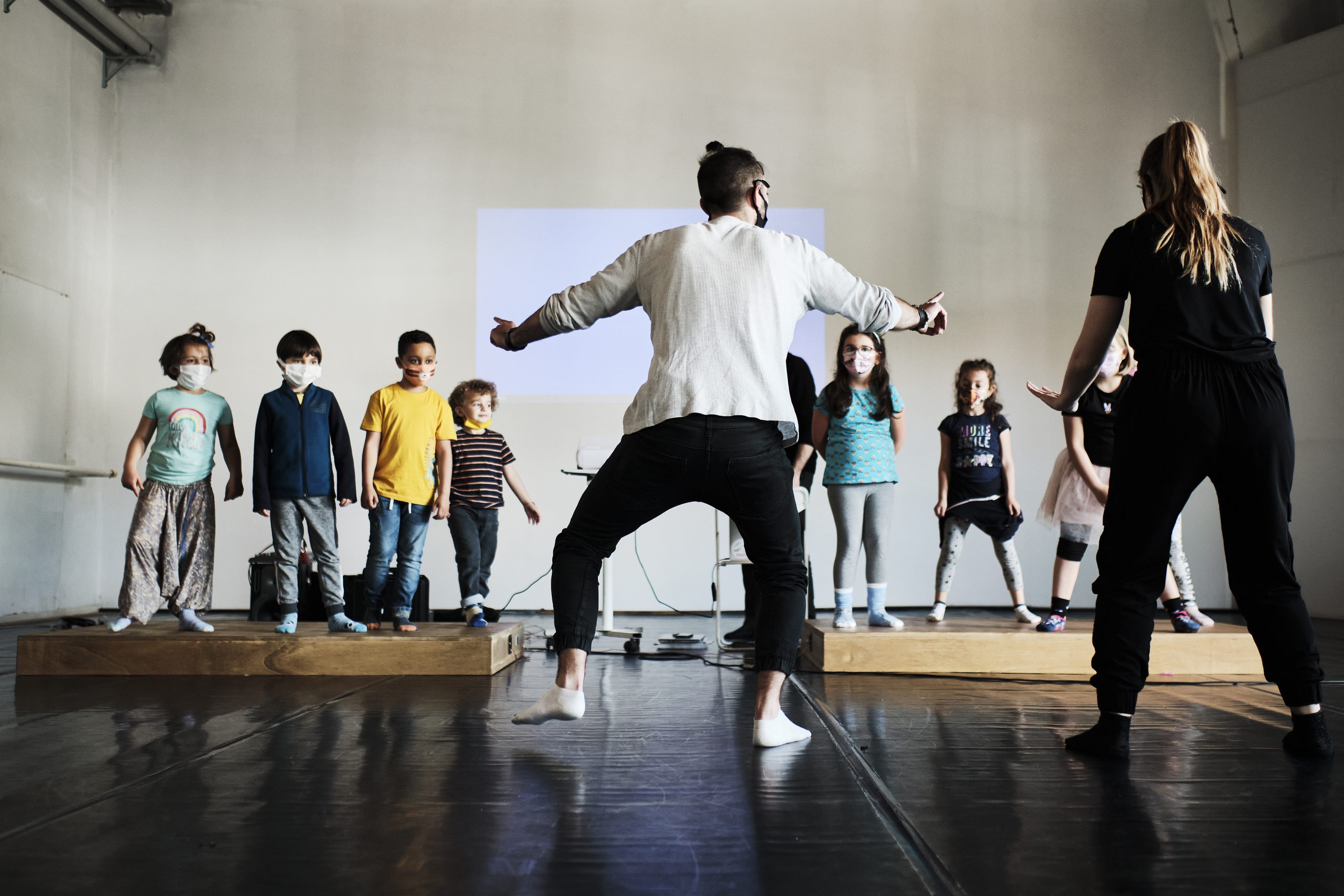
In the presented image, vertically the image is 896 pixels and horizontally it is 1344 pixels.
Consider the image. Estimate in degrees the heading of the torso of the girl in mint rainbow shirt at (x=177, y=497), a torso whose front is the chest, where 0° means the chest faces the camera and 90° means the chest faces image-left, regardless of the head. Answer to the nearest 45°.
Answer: approximately 0°

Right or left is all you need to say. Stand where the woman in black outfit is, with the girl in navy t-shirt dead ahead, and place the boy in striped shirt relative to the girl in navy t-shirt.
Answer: left

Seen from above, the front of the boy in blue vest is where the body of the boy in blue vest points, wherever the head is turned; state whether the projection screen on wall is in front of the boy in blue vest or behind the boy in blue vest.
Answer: behind

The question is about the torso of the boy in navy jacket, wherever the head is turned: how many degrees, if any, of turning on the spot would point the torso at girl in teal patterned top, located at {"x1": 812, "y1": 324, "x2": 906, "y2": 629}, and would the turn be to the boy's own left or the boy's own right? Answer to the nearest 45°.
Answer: approximately 90° to the boy's own left

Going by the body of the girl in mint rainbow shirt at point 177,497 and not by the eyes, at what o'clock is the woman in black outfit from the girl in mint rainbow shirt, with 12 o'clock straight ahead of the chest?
The woman in black outfit is roughly at 11 o'clock from the girl in mint rainbow shirt.

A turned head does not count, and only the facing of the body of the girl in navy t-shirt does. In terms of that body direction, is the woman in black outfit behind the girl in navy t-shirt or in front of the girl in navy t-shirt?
in front

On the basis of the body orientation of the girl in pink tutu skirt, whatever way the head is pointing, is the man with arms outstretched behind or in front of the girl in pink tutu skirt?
in front

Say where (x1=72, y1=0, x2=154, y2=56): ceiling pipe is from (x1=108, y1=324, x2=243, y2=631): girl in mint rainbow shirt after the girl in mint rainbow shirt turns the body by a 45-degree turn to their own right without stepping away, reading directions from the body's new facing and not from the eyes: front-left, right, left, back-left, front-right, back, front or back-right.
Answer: back-right

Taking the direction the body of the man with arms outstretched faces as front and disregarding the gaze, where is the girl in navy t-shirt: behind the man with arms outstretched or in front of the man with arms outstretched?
in front

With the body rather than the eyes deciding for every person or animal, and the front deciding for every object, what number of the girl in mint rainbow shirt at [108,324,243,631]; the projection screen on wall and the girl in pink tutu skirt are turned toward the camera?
3

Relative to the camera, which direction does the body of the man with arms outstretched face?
away from the camera

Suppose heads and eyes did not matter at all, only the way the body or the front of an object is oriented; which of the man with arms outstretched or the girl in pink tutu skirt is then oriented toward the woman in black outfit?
the girl in pink tutu skirt
